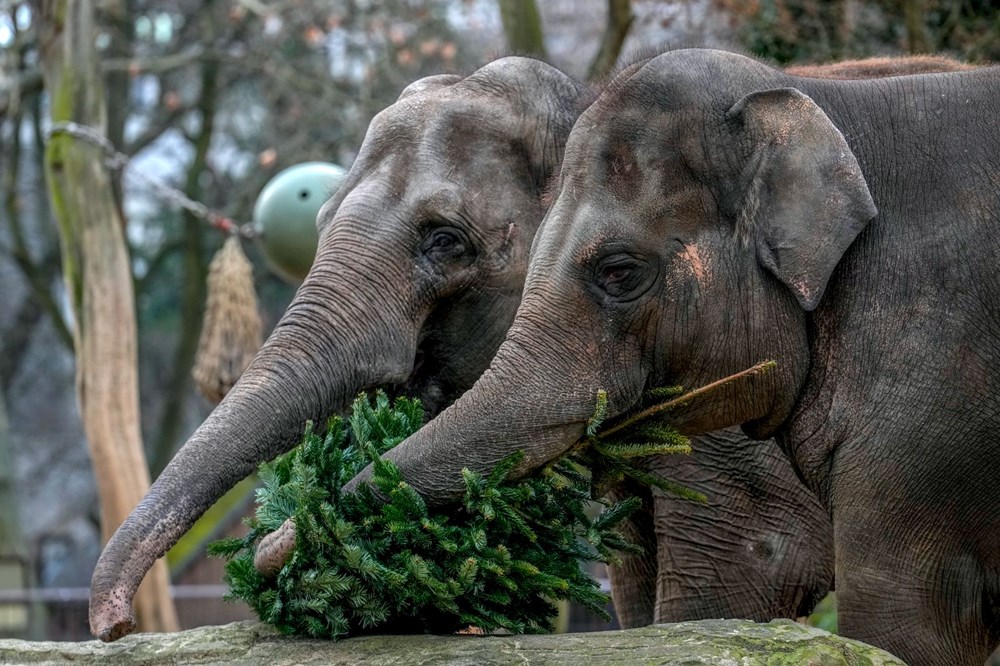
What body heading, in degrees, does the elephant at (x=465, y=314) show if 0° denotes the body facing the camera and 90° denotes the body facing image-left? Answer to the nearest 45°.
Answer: approximately 45°

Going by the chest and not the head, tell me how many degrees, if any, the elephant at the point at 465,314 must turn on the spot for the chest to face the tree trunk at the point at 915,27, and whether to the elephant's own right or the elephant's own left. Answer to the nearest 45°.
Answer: approximately 180°

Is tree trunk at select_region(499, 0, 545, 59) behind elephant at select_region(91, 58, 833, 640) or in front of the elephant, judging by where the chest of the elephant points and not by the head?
behind

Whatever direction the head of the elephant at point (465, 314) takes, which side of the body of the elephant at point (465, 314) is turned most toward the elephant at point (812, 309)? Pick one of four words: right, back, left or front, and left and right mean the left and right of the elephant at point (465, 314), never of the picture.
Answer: left

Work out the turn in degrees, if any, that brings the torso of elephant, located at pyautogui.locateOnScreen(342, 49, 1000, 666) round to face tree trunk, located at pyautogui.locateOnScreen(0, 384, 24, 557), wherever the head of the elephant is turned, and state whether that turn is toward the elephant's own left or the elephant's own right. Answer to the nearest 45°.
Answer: approximately 45° to the elephant's own right

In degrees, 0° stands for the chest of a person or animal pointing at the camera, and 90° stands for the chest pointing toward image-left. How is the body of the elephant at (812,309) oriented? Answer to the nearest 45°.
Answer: approximately 90°

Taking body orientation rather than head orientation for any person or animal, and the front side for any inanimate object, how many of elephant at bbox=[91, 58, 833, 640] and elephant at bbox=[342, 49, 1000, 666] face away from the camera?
0

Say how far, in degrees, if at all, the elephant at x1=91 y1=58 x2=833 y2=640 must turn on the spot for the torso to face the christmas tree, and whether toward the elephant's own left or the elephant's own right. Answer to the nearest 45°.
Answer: approximately 45° to the elephant's own left

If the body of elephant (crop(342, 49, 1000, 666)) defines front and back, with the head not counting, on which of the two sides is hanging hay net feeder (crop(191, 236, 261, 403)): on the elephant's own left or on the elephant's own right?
on the elephant's own right

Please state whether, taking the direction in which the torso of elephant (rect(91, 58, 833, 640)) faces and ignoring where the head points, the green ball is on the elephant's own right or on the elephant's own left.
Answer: on the elephant's own right

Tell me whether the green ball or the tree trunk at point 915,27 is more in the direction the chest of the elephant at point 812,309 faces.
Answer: the green ball

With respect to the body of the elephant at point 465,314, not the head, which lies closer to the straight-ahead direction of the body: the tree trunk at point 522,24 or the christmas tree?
the christmas tree
